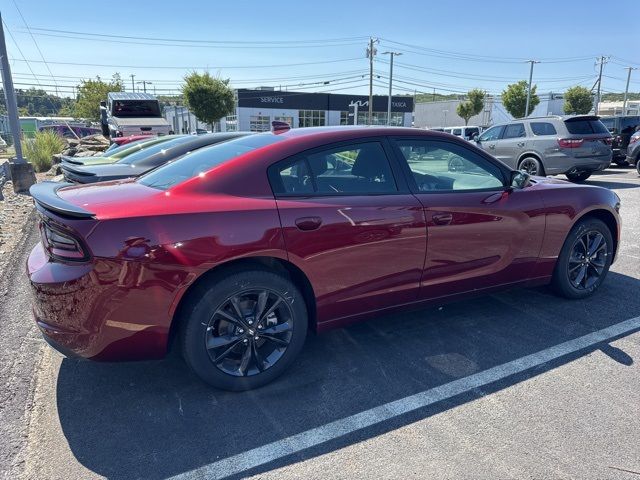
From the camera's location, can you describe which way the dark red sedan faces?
facing away from the viewer and to the right of the viewer

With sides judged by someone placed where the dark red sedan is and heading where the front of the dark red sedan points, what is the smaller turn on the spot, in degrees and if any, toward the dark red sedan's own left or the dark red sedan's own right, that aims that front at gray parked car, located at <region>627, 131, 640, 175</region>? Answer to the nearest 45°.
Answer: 0° — it already faces it

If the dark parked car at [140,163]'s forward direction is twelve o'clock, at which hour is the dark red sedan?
The dark red sedan is roughly at 4 o'clock from the dark parked car.

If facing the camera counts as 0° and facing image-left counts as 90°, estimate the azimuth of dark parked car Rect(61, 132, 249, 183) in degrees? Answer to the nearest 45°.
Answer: approximately 225°

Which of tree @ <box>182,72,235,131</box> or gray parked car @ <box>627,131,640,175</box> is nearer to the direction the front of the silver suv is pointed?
the tree

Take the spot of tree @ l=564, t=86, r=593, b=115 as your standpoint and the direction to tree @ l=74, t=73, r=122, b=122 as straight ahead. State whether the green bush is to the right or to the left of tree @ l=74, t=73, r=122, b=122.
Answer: left

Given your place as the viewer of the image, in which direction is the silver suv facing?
facing away from the viewer and to the left of the viewer

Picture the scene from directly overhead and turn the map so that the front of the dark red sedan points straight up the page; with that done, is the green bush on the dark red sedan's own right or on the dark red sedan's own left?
on the dark red sedan's own left

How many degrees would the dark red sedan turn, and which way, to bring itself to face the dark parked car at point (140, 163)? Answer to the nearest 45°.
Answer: approximately 90° to its left

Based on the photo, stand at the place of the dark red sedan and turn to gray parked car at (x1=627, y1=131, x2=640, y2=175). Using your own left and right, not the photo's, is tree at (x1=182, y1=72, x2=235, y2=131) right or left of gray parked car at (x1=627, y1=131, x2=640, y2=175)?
left

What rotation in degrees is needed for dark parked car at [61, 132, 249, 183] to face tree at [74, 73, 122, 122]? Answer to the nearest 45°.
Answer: approximately 45° to its left

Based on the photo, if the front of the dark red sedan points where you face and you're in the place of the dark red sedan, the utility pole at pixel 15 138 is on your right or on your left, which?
on your left

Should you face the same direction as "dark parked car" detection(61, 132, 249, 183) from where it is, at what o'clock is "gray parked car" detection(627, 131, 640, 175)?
"gray parked car" detection(627, 131, 640, 175) is roughly at 1 o'clock from "dark parked car" detection(61, 132, 249, 183).
